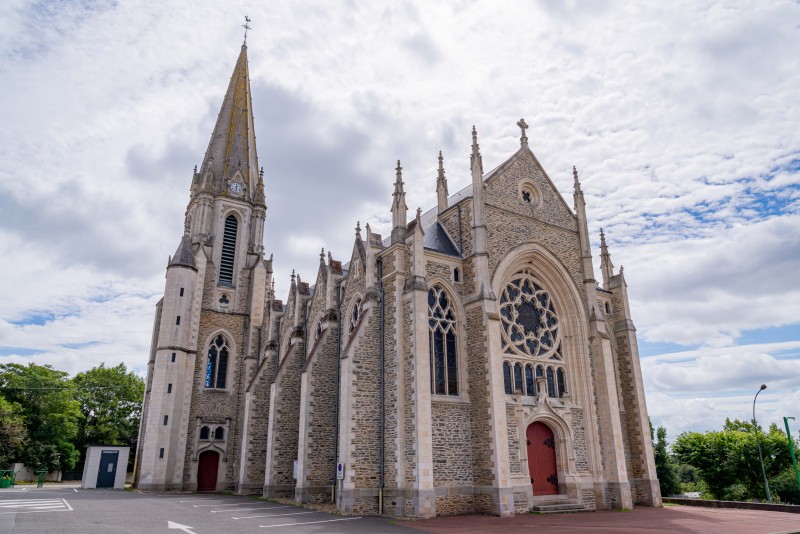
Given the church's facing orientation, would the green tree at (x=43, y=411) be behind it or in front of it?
behind

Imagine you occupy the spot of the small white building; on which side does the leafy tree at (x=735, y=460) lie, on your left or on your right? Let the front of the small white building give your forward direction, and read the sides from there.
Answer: on your left

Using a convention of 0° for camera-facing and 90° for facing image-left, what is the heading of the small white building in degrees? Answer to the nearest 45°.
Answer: approximately 0°

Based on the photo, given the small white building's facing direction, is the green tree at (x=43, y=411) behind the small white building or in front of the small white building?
behind

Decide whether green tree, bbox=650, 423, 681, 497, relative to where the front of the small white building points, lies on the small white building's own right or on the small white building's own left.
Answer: on the small white building's own left

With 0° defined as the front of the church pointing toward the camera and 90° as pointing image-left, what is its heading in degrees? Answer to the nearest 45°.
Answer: approximately 315°
